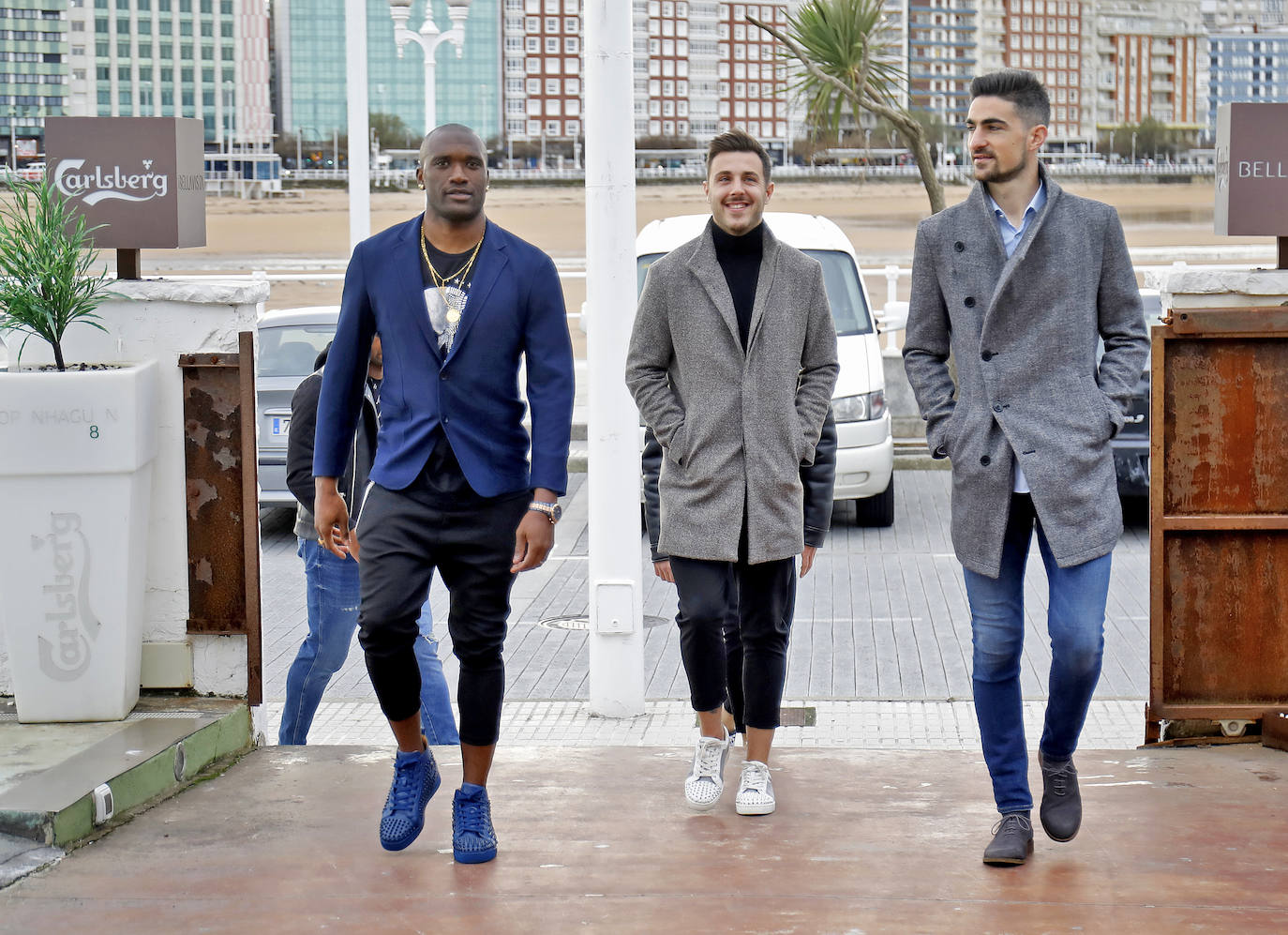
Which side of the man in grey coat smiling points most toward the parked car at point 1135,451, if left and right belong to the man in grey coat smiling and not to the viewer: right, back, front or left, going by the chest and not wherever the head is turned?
back

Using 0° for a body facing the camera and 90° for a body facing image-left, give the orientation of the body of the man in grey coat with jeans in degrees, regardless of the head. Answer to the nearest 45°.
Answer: approximately 0°

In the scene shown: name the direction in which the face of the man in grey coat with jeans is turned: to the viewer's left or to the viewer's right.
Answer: to the viewer's left

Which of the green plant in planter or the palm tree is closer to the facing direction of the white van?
the green plant in planter

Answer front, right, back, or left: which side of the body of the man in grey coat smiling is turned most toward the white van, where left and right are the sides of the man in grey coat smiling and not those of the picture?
back

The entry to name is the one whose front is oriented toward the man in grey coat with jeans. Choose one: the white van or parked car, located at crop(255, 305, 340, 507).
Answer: the white van

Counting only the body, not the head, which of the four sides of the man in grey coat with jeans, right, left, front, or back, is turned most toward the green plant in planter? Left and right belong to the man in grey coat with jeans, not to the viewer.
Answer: right
